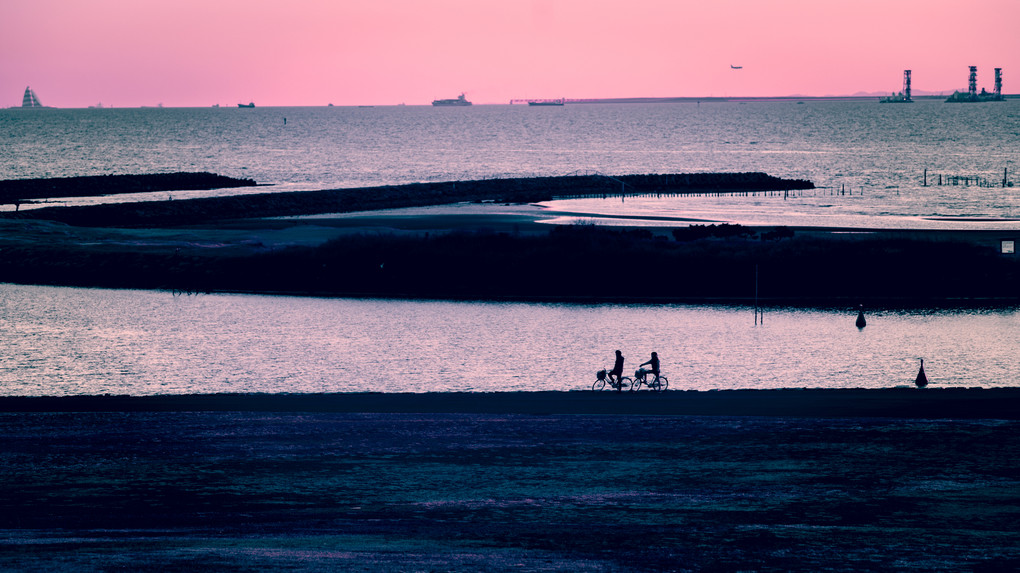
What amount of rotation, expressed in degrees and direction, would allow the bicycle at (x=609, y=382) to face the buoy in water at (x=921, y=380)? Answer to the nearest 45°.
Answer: approximately 180°

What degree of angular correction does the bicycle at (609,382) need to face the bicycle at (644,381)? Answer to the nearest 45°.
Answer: approximately 180°

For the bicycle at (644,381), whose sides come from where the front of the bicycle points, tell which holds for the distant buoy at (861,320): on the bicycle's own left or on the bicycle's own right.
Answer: on the bicycle's own right

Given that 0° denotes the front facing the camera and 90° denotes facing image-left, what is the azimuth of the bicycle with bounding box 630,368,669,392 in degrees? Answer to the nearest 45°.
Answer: approximately 90°

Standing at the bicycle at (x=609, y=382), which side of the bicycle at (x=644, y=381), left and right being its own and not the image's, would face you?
front

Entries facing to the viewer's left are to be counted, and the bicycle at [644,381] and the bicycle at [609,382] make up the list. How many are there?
2

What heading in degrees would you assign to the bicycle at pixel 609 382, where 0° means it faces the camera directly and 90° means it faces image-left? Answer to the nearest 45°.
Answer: approximately 90°
